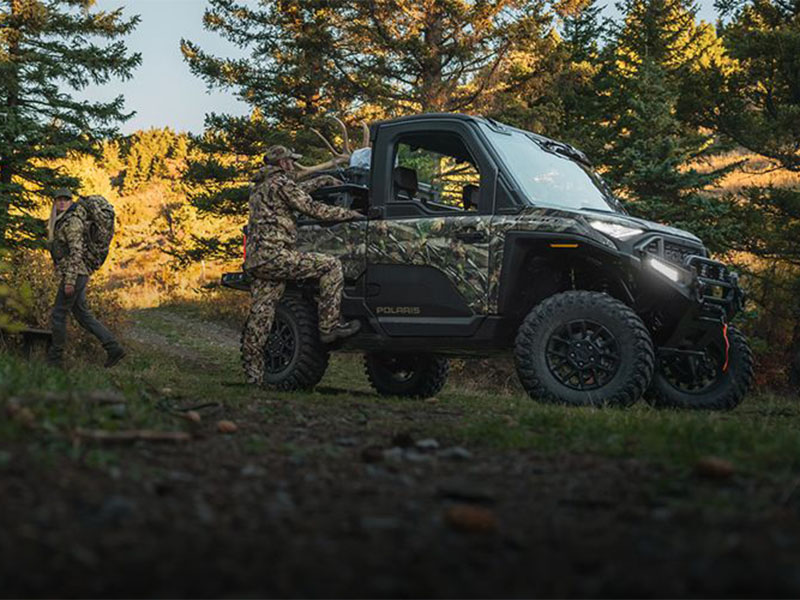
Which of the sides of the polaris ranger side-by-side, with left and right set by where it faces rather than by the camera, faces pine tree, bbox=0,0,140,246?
back

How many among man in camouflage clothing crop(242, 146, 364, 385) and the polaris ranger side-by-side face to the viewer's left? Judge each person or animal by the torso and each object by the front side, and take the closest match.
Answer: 0

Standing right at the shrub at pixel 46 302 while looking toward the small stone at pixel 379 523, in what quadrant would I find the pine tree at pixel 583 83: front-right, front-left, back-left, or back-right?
back-left

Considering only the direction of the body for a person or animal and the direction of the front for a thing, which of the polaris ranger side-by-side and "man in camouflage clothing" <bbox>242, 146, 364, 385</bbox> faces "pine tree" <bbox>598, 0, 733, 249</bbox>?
the man in camouflage clothing

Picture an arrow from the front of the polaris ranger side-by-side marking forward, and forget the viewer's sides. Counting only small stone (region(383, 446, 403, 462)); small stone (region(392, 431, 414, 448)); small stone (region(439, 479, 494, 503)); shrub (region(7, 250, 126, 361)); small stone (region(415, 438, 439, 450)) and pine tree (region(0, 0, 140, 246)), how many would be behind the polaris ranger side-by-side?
2

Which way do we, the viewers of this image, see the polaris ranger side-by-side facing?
facing the viewer and to the right of the viewer

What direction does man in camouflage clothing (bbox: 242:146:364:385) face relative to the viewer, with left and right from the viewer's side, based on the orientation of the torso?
facing away from the viewer and to the right of the viewer

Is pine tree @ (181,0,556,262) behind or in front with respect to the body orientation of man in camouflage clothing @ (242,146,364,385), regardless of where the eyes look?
in front

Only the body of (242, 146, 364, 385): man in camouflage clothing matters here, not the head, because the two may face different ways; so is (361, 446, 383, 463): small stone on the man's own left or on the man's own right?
on the man's own right

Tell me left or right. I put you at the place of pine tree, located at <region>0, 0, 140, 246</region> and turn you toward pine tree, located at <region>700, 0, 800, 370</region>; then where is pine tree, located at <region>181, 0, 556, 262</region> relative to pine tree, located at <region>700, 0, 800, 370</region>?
left

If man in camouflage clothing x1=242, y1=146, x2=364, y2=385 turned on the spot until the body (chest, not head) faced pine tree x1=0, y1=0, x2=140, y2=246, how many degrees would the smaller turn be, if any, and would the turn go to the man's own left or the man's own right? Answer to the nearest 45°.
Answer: approximately 90° to the man's own left

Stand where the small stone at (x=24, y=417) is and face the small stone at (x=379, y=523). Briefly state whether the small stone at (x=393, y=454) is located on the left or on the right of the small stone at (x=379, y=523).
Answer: left

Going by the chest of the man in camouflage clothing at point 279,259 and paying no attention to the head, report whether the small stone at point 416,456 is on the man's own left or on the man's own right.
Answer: on the man's own right
